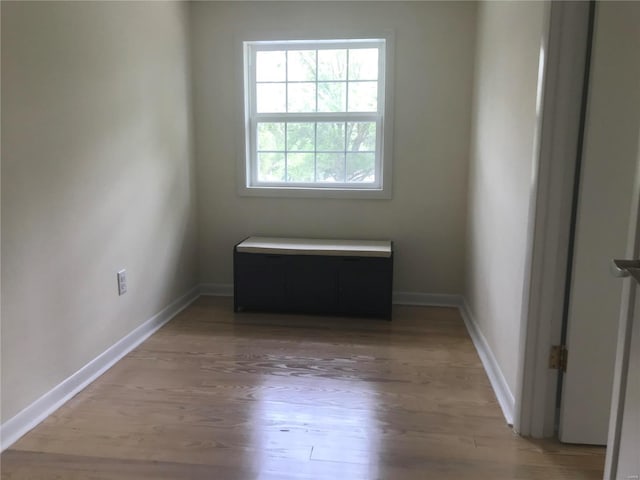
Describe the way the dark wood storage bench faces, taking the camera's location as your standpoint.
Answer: facing the viewer
